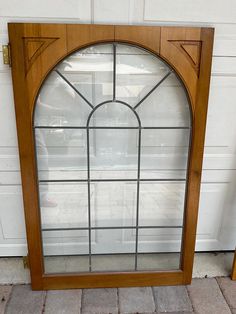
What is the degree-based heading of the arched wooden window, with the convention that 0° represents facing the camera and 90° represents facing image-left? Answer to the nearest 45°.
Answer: approximately 0°
